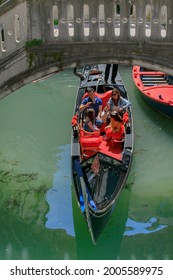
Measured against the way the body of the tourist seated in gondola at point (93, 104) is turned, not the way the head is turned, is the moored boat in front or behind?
behind

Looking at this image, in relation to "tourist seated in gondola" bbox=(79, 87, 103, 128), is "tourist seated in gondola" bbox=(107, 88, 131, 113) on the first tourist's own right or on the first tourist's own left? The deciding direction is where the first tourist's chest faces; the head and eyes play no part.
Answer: on the first tourist's own left

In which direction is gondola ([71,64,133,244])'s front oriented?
toward the camera

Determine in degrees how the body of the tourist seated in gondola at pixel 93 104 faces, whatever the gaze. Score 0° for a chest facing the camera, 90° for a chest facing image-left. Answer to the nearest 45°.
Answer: approximately 0°

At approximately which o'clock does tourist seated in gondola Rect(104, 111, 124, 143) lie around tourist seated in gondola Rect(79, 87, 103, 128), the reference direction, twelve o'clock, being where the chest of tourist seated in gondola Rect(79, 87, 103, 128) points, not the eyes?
tourist seated in gondola Rect(104, 111, 124, 143) is roughly at 11 o'clock from tourist seated in gondola Rect(79, 87, 103, 128).
